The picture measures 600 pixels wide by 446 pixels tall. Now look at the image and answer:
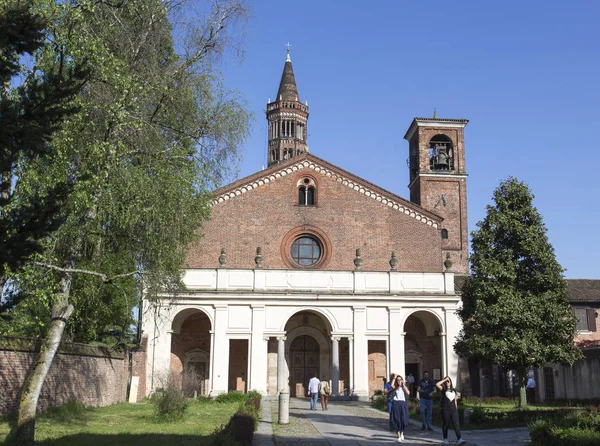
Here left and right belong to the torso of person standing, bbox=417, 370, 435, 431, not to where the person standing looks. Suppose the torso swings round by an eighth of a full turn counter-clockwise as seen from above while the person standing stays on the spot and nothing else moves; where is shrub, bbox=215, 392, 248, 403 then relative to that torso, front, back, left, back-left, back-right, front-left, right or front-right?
back

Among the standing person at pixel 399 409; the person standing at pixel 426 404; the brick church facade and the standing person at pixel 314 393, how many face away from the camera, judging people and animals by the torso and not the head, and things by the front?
1

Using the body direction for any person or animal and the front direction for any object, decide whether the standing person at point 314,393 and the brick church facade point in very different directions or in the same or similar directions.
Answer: very different directions

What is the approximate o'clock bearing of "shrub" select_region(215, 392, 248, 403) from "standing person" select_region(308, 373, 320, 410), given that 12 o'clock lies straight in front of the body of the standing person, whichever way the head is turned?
The shrub is roughly at 10 o'clock from the standing person.

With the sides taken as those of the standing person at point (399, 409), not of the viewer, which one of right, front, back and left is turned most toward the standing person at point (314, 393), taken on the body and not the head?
back

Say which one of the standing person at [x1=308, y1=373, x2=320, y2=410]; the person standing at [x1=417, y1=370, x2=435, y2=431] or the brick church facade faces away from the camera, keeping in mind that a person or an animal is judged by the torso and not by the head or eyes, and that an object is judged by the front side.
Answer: the standing person

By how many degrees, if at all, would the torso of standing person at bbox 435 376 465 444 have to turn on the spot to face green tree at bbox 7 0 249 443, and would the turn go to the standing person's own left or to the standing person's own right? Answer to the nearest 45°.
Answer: approximately 90° to the standing person's own right

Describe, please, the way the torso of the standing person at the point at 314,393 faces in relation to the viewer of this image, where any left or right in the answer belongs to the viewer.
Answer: facing away from the viewer

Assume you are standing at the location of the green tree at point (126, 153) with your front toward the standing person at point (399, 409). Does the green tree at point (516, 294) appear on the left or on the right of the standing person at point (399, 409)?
left

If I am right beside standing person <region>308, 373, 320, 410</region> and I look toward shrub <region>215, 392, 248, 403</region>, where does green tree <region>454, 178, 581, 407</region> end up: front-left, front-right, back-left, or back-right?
back-right

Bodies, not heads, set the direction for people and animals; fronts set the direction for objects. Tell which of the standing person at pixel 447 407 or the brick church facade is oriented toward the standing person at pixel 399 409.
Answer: the brick church facade

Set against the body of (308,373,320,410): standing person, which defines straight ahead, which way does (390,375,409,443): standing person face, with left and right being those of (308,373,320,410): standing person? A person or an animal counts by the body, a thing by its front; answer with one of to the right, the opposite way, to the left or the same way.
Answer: the opposite way

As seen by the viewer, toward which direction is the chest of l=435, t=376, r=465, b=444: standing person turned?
toward the camera

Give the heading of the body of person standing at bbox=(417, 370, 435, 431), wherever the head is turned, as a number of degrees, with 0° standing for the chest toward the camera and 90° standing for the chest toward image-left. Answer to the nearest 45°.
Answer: approximately 0°

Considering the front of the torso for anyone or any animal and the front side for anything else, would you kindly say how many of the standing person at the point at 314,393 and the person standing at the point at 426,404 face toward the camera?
1

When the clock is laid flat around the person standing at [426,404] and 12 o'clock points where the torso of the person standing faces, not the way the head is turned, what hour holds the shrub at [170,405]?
The shrub is roughly at 3 o'clock from the person standing.

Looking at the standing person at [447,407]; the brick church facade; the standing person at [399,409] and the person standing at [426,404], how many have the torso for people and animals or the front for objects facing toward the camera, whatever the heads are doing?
4
